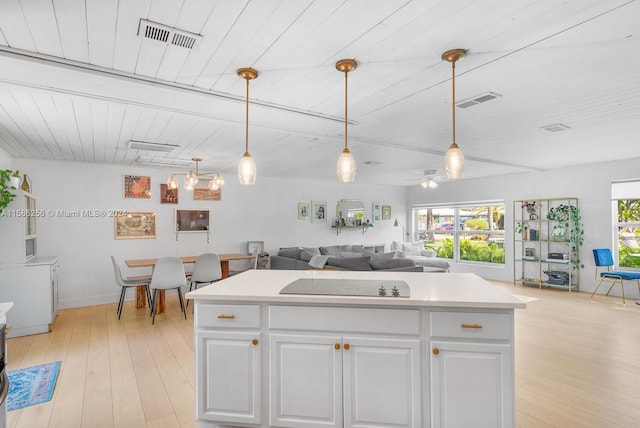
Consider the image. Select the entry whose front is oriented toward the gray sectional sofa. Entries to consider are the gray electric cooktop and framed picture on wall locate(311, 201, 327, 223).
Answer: the framed picture on wall

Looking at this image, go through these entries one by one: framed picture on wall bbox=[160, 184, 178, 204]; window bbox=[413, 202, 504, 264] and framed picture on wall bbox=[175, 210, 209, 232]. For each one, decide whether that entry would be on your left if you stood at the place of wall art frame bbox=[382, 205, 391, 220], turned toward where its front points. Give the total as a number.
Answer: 1

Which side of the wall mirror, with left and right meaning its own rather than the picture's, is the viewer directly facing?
front

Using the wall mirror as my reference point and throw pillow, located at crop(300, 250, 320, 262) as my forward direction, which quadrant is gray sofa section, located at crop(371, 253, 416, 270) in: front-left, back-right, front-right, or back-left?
front-left

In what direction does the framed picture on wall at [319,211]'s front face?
toward the camera

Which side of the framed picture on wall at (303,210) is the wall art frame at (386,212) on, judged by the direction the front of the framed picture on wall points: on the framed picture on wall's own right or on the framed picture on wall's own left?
on the framed picture on wall's own left

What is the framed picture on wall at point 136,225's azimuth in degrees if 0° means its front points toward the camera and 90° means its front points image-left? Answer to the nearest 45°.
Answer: approximately 0°

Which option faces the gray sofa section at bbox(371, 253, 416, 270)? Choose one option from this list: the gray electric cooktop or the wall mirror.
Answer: the wall mirror

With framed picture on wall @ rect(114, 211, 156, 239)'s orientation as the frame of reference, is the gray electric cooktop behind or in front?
in front

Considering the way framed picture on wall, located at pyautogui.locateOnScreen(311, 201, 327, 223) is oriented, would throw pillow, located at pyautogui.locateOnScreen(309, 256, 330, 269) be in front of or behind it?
in front

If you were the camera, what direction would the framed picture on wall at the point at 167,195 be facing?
facing the viewer

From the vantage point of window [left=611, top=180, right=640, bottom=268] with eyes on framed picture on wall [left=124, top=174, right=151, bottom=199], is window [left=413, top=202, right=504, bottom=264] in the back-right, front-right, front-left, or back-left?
front-right

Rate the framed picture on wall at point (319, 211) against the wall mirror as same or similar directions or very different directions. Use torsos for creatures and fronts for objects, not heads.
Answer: same or similar directions

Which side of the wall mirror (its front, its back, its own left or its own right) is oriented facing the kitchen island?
front

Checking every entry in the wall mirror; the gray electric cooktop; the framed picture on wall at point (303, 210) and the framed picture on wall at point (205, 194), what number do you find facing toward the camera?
4

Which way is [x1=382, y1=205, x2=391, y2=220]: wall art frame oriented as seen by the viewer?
toward the camera
